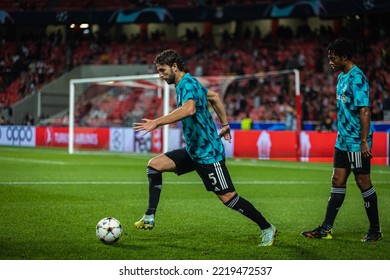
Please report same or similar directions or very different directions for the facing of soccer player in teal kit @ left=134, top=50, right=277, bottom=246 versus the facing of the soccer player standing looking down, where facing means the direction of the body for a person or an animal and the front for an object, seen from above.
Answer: same or similar directions

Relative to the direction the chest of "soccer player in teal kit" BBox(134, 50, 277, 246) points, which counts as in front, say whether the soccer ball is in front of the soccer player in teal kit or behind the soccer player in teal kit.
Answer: in front

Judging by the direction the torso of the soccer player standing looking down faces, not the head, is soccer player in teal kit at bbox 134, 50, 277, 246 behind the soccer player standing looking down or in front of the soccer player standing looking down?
in front

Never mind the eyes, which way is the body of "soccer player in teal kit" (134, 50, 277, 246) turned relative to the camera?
to the viewer's left

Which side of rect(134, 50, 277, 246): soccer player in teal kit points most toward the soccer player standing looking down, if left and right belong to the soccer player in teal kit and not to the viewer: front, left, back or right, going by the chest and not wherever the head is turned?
back
